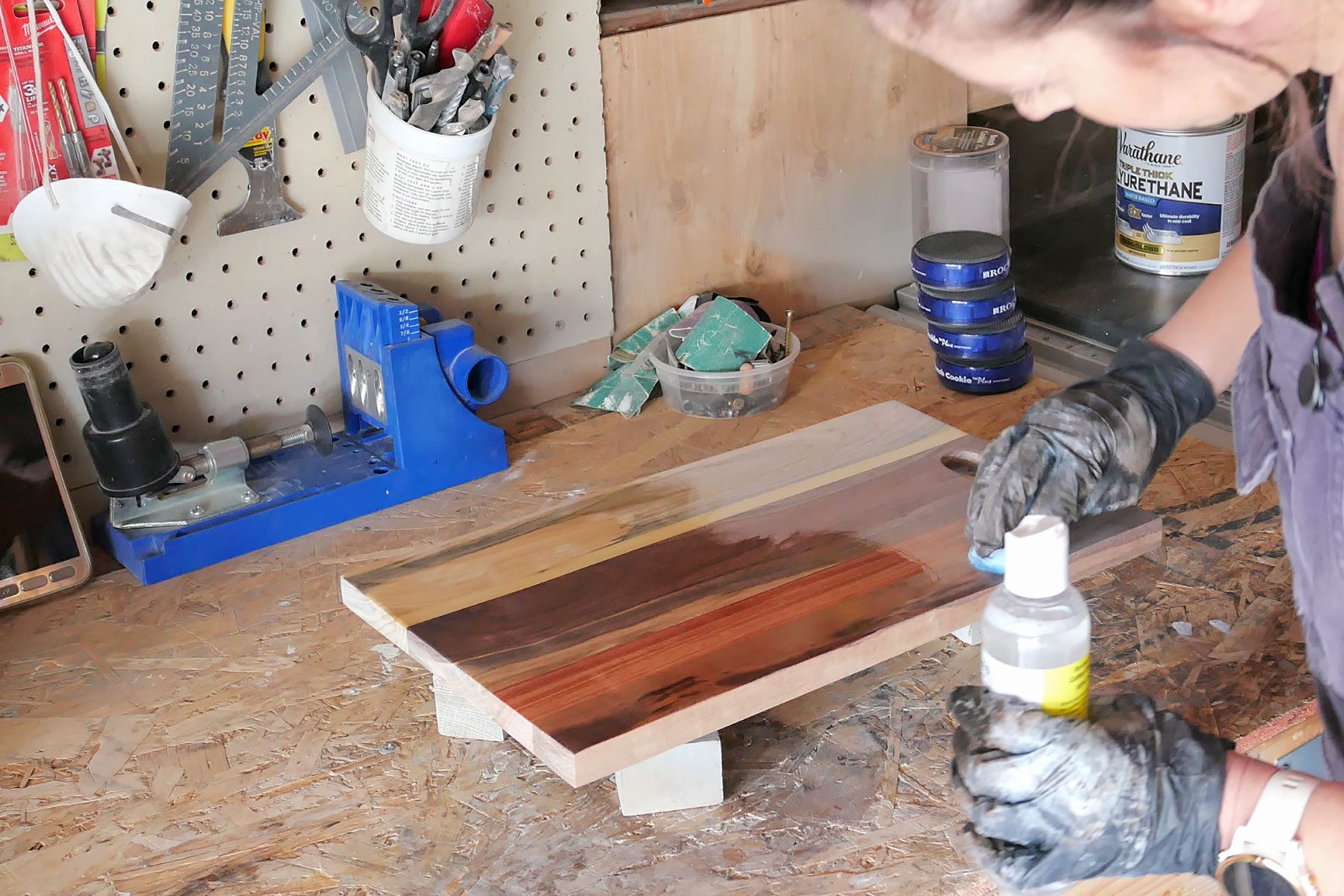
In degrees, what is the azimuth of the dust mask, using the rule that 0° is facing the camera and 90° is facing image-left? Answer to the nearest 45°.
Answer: approximately 0°

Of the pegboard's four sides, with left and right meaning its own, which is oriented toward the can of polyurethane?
left

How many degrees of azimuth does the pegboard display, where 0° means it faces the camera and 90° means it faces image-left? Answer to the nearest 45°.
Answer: approximately 0°
